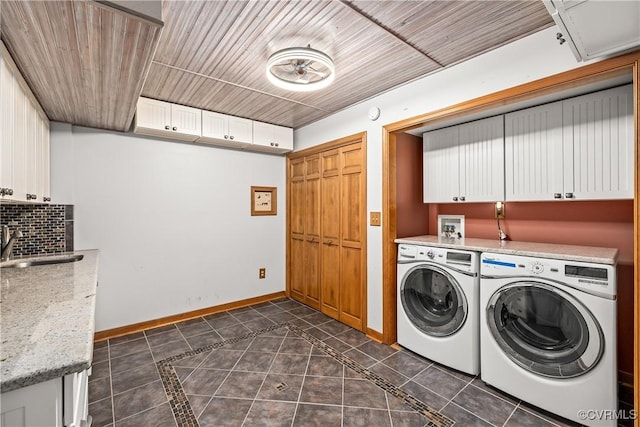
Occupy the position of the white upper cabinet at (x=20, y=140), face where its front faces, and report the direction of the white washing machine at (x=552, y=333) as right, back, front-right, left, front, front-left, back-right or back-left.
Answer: front-right

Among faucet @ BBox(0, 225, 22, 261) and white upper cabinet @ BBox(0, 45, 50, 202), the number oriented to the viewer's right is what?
2

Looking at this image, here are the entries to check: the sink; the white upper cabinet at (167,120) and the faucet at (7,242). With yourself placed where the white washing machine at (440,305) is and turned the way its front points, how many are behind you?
0

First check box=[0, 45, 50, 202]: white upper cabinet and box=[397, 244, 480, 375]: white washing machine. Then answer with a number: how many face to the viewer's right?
1

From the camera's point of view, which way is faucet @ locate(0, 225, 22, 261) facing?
to the viewer's right

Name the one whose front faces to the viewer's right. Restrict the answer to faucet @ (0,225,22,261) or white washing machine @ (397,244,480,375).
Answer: the faucet

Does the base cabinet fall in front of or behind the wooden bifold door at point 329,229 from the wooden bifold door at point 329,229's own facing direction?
in front

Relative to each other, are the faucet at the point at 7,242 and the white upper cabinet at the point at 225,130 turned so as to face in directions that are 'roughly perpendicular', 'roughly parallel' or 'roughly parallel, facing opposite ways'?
roughly perpendicular

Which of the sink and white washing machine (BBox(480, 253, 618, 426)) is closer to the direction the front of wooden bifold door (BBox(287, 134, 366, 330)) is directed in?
the sink

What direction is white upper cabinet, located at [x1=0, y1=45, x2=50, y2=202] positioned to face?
to the viewer's right

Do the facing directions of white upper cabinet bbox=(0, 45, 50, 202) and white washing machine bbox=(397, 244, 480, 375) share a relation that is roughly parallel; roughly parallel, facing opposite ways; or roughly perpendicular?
roughly parallel, facing opposite ways

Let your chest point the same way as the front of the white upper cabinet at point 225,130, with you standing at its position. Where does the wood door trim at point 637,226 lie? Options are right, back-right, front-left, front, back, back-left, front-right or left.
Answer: front

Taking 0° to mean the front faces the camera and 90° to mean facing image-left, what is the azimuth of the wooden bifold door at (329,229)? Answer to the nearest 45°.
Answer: approximately 45°
